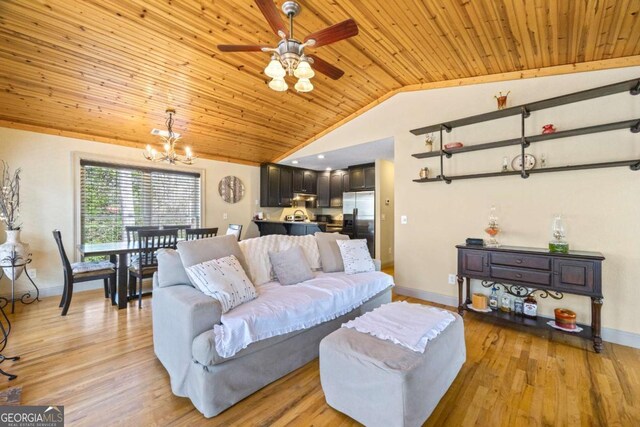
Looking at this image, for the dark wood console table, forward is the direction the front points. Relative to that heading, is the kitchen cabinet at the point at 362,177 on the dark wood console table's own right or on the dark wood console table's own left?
on the dark wood console table's own right

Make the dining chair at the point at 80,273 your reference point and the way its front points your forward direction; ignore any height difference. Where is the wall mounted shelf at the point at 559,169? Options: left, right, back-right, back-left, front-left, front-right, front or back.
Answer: front-right

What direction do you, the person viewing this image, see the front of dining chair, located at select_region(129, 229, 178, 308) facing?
facing away from the viewer and to the left of the viewer

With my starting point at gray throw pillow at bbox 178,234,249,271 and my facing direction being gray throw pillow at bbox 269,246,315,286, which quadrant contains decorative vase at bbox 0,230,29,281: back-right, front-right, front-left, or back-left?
back-left

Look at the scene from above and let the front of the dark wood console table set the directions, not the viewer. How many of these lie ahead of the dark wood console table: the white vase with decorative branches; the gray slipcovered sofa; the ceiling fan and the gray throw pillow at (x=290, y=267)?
4

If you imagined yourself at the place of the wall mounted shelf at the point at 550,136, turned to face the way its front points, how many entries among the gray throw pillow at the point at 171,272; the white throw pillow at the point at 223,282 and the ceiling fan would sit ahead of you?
3

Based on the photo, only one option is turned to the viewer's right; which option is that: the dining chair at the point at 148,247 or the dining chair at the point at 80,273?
the dining chair at the point at 80,273

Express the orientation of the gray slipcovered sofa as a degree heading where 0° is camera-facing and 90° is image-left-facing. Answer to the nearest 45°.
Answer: approximately 315°

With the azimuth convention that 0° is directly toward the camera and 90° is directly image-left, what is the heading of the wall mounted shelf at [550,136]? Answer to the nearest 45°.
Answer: approximately 45°

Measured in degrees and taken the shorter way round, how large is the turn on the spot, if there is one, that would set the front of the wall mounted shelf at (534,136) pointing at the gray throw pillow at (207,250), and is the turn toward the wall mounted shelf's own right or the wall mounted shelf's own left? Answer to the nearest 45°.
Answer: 0° — it already faces it

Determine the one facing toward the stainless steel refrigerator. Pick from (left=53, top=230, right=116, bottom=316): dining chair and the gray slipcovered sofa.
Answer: the dining chair

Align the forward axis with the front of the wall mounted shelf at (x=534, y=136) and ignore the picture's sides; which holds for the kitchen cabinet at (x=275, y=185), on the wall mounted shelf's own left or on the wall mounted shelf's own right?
on the wall mounted shelf's own right

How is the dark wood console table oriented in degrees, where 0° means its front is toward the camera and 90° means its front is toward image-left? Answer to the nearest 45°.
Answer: approximately 45°
